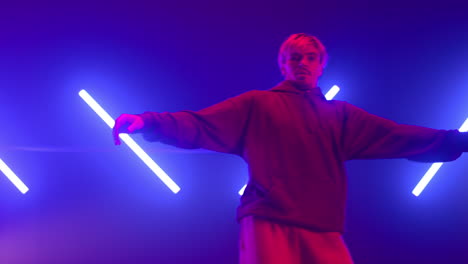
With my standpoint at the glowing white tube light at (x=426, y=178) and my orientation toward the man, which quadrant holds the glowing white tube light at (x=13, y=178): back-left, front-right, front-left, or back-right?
front-right

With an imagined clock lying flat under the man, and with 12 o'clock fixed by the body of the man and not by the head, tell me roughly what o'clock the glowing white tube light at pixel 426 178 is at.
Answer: The glowing white tube light is roughly at 7 o'clock from the man.

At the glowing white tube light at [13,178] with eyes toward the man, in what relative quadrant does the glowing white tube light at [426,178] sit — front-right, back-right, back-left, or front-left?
front-left

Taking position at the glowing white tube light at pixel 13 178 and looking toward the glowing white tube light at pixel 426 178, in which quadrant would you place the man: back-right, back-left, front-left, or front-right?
front-right

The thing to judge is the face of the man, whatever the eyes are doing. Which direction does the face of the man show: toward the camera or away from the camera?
toward the camera

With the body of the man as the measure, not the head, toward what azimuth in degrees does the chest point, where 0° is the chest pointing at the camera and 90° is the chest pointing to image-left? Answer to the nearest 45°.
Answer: approximately 0°

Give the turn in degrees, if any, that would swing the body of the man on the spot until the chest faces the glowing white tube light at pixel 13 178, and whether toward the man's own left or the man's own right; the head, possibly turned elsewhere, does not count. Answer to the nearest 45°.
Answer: approximately 135° to the man's own right
